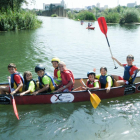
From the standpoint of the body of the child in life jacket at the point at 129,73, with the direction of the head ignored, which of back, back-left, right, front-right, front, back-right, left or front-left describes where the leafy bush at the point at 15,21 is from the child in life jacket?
right

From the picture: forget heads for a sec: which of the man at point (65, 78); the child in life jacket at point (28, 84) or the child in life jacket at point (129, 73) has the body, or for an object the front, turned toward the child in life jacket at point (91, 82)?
the child in life jacket at point (129, 73)

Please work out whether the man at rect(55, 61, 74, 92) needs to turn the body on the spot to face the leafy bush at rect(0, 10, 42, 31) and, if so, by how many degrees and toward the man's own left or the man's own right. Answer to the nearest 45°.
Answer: approximately 135° to the man's own right

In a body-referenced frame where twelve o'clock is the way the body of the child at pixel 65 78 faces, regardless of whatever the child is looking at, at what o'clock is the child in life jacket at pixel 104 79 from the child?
The child in life jacket is roughly at 7 o'clock from the child.

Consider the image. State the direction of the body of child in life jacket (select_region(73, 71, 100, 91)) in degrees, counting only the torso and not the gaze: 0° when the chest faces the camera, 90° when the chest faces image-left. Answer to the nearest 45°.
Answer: approximately 45°

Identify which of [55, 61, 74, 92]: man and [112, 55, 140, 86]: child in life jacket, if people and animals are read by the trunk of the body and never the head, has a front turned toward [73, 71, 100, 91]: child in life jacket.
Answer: [112, 55, 140, 86]: child in life jacket

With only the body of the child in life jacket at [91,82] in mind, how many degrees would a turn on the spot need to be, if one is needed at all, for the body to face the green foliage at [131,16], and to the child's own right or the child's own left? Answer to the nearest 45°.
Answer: approximately 135° to the child's own right

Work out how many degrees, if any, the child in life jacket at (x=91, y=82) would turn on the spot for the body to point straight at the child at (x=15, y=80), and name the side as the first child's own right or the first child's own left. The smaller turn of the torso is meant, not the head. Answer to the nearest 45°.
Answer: approximately 45° to the first child's own right

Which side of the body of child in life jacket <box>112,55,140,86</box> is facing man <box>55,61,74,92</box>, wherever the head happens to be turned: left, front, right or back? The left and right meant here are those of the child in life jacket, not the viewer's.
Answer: front

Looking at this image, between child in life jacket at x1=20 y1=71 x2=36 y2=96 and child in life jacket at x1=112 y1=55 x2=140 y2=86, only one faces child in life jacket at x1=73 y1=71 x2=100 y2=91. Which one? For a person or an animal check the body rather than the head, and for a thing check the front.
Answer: child in life jacket at x1=112 y1=55 x2=140 y2=86

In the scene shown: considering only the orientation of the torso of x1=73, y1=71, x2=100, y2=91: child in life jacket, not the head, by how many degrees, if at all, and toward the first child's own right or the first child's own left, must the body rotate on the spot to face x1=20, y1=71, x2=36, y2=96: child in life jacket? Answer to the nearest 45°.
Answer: approximately 45° to the first child's own right
